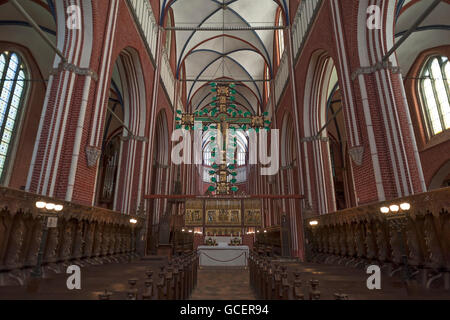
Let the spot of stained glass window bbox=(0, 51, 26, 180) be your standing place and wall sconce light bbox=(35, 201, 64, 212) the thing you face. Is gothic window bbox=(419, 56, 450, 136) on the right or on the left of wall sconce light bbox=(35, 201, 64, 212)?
left

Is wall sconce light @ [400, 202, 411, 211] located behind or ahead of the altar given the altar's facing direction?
ahead

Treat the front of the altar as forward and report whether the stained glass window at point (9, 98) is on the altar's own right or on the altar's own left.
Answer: on the altar's own right

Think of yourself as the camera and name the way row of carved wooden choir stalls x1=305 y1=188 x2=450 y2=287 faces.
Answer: facing the viewer and to the left of the viewer

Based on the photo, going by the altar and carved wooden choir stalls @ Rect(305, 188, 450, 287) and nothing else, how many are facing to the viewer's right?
0

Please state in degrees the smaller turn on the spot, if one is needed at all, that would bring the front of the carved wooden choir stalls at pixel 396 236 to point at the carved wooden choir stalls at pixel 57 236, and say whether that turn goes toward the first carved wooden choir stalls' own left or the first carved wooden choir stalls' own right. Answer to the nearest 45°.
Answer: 0° — it already faces it

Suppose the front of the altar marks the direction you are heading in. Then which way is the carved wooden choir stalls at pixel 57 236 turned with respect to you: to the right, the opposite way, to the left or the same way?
to the left

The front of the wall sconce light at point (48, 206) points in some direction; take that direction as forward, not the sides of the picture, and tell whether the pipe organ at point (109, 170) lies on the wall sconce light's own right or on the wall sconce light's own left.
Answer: on the wall sconce light's own left

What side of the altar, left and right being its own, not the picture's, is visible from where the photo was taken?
front

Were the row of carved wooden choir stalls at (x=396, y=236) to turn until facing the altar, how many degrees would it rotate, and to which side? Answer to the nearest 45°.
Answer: approximately 90° to its right

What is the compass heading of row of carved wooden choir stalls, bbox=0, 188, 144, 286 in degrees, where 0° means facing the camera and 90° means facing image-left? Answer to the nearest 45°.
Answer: approximately 315°

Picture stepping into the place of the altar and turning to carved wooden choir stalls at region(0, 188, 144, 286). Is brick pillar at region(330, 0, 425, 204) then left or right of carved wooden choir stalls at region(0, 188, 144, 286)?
left

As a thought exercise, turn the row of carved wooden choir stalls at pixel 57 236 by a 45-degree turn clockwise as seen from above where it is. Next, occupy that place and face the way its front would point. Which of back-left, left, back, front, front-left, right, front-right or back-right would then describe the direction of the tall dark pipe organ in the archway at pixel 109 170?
back
